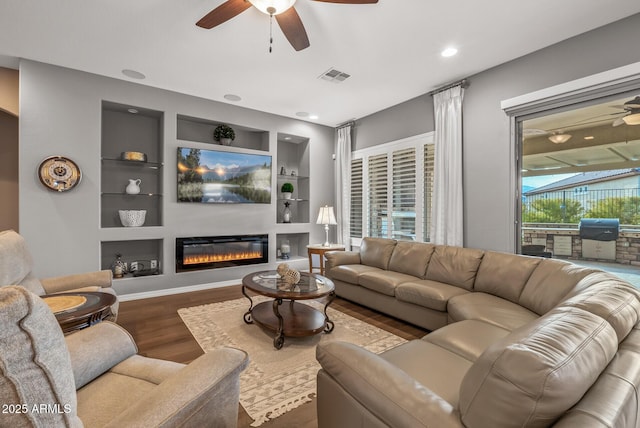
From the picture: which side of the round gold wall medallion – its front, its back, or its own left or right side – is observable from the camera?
front

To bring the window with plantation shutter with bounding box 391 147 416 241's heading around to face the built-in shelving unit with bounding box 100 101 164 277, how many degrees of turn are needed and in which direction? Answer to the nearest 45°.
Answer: approximately 45° to its right

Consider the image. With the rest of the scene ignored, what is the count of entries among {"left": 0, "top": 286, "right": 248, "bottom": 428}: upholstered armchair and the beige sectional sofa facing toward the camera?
0

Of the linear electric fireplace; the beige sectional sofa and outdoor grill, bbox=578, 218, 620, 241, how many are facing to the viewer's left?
1

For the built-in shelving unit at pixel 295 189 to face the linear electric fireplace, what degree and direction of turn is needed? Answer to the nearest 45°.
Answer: approximately 90° to its right

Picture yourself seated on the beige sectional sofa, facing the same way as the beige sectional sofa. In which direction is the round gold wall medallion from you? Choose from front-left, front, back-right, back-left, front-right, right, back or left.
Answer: front

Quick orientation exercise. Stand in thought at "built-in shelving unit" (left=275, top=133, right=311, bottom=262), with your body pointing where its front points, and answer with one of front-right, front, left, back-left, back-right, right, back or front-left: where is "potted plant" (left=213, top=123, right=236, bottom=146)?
right

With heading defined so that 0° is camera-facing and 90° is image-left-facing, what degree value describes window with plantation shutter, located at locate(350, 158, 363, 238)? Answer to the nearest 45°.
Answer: approximately 45°

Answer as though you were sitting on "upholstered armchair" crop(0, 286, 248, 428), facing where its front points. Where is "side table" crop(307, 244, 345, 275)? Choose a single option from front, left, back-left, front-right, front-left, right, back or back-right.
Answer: front

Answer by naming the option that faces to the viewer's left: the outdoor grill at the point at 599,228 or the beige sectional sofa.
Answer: the beige sectional sofa

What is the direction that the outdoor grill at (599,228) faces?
toward the camera

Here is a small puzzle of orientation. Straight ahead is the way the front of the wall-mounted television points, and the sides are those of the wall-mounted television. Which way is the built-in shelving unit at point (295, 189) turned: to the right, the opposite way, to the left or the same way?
the same way

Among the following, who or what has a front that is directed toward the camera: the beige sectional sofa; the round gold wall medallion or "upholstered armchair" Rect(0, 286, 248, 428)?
the round gold wall medallion

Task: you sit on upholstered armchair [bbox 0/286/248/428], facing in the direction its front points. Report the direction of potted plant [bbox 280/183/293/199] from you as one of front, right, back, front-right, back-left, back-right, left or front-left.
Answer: front
